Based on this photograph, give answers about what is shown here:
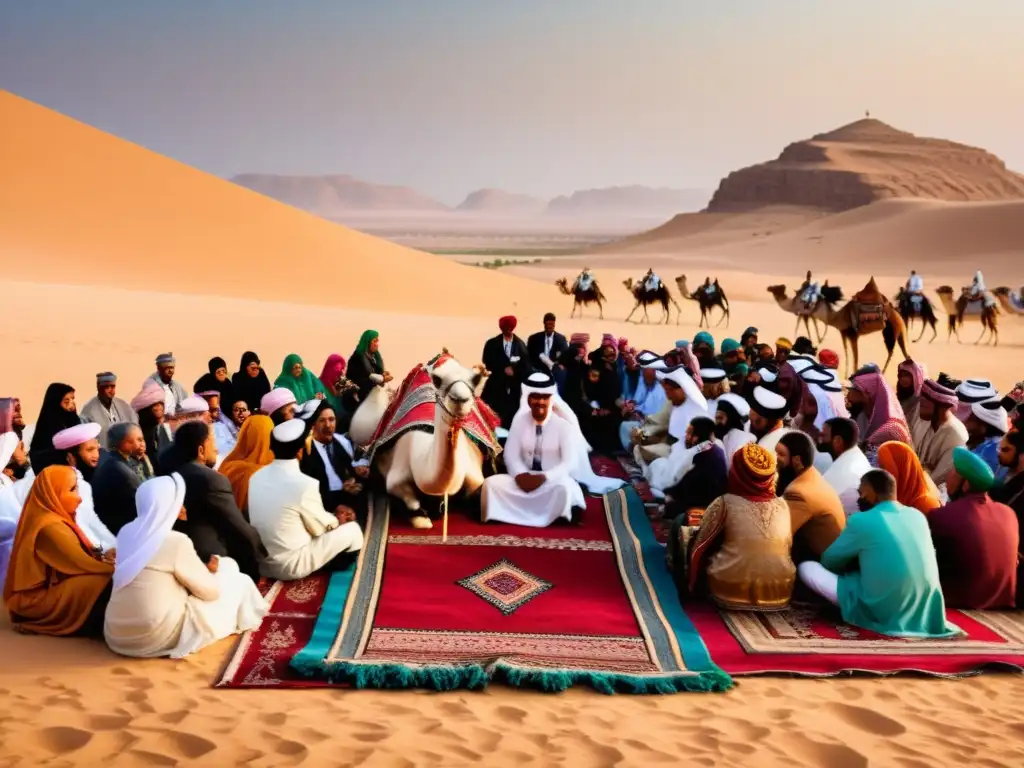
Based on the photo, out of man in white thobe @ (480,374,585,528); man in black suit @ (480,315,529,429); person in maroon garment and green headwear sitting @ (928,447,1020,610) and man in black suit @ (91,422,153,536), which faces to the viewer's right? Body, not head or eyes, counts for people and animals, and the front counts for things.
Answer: man in black suit @ (91,422,153,536)

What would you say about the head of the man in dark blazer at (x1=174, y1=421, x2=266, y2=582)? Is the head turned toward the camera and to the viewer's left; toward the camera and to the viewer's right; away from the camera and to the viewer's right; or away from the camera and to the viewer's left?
away from the camera and to the viewer's right

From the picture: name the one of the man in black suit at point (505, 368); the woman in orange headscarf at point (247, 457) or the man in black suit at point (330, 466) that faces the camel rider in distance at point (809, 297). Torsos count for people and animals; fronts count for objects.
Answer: the woman in orange headscarf

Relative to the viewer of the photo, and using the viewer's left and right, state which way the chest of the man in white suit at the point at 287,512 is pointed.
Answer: facing away from the viewer and to the right of the viewer

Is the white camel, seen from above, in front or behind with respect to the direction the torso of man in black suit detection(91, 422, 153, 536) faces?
in front

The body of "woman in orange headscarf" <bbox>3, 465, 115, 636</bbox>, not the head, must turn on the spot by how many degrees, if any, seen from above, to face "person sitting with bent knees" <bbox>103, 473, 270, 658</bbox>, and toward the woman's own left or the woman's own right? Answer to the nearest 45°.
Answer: approximately 45° to the woman's own right

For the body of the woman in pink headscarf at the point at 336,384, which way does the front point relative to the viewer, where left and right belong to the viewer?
facing the viewer and to the right of the viewer

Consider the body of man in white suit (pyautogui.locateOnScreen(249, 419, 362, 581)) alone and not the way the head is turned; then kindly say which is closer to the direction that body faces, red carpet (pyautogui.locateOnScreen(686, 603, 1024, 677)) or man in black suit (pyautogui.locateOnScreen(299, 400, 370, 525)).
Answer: the man in black suit

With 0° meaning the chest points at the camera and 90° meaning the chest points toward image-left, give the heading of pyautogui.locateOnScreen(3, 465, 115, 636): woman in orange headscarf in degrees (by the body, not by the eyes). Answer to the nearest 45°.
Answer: approximately 270°

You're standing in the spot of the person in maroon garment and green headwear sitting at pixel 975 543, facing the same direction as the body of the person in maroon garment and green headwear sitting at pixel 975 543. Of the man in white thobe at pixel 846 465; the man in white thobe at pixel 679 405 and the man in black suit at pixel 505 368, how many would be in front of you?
3

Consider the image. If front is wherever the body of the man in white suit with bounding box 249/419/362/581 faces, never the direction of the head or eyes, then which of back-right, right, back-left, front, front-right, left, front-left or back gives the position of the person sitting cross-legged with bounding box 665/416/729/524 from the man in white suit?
front-right

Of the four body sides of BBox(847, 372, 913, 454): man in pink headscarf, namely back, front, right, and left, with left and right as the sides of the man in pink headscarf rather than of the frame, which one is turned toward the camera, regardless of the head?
left

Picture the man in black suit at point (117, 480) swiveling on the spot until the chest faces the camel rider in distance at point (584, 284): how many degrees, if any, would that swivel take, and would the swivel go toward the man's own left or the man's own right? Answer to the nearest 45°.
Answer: approximately 45° to the man's own left

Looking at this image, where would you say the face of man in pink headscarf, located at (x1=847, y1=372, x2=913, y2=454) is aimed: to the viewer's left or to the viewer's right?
to the viewer's left

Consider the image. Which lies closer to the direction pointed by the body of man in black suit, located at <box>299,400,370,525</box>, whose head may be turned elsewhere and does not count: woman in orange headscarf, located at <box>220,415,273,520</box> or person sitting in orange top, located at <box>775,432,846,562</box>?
the person sitting in orange top
